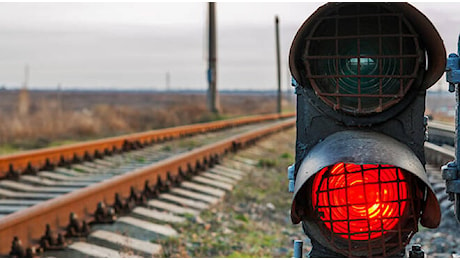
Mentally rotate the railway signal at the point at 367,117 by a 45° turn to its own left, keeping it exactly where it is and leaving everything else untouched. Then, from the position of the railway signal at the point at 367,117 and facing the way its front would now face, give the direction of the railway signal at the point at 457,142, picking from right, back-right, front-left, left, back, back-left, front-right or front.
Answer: left

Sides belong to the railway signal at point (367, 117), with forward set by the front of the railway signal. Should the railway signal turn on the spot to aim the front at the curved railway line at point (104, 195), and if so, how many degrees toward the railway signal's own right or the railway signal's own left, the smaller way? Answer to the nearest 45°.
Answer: approximately 135° to the railway signal's own right

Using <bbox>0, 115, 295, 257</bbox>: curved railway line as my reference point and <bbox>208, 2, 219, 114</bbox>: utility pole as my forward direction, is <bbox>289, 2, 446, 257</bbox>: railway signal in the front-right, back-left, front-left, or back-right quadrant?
back-right

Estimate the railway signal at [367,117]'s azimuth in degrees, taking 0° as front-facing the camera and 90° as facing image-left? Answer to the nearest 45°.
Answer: approximately 0°

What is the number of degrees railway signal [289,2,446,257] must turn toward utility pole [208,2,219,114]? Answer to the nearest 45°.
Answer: approximately 180°
